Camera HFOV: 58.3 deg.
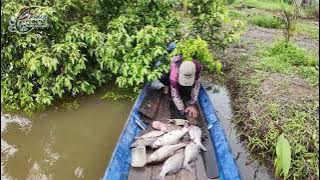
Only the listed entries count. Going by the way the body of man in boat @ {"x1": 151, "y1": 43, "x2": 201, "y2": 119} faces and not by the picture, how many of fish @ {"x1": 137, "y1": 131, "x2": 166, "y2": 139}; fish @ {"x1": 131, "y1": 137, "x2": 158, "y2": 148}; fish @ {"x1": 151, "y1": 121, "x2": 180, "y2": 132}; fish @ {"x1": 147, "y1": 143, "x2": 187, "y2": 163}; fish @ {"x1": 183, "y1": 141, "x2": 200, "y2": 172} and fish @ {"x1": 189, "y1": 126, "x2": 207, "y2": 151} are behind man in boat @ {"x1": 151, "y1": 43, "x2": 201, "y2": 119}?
0

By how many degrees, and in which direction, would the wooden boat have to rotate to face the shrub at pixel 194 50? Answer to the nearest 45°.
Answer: approximately 45° to its right

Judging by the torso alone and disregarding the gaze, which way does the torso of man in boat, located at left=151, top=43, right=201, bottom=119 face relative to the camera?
toward the camera

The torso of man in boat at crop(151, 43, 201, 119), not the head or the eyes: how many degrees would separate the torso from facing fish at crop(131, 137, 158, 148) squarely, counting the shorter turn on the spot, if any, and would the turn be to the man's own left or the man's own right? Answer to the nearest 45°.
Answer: approximately 45° to the man's own right

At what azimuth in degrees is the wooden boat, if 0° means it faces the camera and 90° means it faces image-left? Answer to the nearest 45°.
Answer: approximately 180°

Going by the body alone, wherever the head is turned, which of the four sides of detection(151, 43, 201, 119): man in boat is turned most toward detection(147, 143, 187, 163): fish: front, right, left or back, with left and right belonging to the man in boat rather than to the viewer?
front

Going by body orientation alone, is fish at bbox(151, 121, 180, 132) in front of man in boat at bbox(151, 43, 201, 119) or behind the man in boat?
in front

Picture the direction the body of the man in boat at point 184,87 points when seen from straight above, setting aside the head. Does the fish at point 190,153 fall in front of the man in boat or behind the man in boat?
in front

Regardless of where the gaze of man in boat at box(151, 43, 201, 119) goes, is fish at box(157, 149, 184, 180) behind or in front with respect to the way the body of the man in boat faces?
in front
